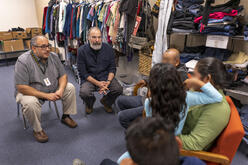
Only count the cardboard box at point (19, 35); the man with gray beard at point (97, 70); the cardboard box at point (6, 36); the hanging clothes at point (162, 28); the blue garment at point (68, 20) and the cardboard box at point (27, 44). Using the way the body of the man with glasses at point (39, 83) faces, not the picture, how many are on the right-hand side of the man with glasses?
0

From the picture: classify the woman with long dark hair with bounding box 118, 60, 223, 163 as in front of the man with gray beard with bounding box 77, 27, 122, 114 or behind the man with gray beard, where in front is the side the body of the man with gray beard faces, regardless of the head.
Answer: in front

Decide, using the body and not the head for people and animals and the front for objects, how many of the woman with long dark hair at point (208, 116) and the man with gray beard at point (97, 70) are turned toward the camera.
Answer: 1

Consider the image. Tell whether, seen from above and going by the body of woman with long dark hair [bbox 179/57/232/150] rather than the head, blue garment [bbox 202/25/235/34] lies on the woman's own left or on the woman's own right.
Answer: on the woman's own right

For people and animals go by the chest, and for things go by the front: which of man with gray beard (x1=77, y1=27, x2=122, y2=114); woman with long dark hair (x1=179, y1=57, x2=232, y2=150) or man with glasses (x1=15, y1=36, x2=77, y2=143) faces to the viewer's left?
the woman with long dark hair

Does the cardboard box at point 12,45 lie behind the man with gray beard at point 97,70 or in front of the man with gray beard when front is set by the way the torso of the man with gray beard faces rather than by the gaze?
behind

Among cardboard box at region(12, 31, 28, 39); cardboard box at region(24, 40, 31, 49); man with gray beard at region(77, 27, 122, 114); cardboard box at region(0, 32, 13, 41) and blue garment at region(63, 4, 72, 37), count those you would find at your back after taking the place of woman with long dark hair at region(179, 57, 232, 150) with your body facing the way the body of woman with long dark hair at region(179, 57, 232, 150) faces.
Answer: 0

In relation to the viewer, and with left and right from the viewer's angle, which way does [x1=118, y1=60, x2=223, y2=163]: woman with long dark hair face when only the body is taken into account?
facing away from the viewer and to the left of the viewer

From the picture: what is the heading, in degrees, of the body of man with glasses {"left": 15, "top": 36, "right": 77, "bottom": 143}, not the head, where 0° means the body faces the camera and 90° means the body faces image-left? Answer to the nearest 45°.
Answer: approximately 315°

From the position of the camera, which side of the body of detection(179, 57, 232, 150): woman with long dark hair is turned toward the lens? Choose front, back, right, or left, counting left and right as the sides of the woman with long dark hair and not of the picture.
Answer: left

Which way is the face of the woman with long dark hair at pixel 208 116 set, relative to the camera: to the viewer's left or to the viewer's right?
to the viewer's left

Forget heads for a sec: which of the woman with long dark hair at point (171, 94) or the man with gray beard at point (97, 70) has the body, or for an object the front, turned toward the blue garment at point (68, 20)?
the woman with long dark hair

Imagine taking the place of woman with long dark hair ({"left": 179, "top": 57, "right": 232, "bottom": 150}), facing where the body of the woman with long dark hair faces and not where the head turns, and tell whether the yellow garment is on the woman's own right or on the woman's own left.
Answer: on the woman's own right

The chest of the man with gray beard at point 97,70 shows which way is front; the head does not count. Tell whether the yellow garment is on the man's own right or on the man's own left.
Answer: on the man's own left

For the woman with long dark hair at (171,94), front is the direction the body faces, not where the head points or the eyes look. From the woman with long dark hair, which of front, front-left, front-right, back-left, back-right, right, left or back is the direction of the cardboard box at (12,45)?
front

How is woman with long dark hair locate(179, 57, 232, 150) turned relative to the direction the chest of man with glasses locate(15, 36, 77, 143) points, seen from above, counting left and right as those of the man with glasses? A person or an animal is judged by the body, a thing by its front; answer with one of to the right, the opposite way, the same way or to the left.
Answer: the opposite way

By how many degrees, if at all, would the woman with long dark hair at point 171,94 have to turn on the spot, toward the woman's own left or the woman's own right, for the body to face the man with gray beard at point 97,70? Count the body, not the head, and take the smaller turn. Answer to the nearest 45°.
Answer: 0° — they already face them

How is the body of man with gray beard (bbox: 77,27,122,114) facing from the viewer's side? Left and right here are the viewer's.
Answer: facing the viewer
